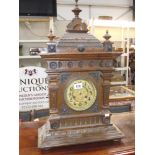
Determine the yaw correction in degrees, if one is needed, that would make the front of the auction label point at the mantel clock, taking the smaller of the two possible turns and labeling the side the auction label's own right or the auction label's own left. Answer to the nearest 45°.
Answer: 0° — it already faces it

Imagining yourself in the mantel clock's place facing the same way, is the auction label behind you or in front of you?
behind

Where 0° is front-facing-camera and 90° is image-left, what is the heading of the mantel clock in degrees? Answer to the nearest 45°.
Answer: approximately 0°

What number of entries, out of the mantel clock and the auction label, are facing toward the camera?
2

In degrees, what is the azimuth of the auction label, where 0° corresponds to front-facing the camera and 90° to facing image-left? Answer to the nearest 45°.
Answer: approximately 0°
